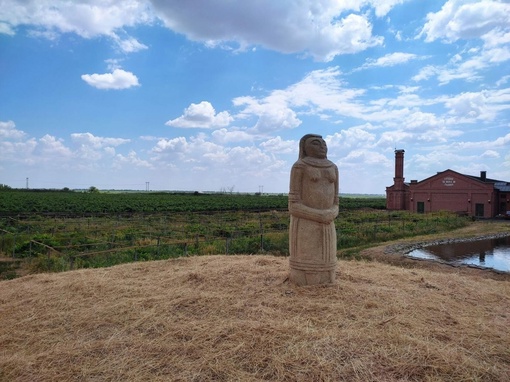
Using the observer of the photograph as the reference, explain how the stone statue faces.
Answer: facing the viewer and to the right of the viewer

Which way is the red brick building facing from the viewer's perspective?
toward the camera

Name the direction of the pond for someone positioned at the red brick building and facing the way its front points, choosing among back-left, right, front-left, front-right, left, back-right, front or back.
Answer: front

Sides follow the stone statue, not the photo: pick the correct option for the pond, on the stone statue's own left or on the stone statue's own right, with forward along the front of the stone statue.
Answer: on the stone statue's own left

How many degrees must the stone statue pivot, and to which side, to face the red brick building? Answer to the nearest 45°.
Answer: approximately 135° to its left

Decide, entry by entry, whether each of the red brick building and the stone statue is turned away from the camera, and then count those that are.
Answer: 0

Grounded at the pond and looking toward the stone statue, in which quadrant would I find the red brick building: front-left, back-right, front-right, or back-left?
back-right

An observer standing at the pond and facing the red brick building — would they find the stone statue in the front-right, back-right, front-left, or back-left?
back-left

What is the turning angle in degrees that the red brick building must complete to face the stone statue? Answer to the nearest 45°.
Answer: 0° — it already faces it

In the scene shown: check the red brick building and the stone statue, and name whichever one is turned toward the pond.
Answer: the red brick building
